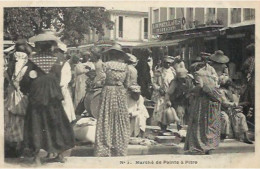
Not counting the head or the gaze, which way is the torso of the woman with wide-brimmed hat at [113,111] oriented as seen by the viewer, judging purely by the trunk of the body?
away from the camera

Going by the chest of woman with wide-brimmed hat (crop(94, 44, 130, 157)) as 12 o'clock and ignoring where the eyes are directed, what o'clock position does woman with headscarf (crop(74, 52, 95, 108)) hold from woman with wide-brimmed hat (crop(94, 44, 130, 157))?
woman with headscarf (crop(74, 52, 95, 108)) is roughly at 10 o'clock from woman with wide-brimmed hat (crop(94, 44, 130, 157)).

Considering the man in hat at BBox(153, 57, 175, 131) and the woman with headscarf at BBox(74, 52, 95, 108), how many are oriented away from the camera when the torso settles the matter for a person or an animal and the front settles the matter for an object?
0

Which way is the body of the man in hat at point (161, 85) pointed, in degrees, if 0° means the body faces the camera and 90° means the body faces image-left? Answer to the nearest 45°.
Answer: approximately 315°

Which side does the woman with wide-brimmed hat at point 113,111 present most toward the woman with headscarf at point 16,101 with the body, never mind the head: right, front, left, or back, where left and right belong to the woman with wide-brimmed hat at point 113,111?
left

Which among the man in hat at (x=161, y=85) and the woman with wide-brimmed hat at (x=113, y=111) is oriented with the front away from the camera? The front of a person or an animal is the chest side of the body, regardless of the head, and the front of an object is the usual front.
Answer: the woman with wide-brimmed hat

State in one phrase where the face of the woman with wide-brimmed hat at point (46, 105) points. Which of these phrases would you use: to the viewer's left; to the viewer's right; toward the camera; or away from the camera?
away from the camera

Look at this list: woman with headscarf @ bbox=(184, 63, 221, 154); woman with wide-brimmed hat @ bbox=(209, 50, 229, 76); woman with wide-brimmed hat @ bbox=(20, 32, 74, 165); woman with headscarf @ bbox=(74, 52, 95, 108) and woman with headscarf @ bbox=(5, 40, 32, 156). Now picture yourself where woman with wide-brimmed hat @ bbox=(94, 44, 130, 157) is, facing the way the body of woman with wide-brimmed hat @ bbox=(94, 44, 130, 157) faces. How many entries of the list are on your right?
2
